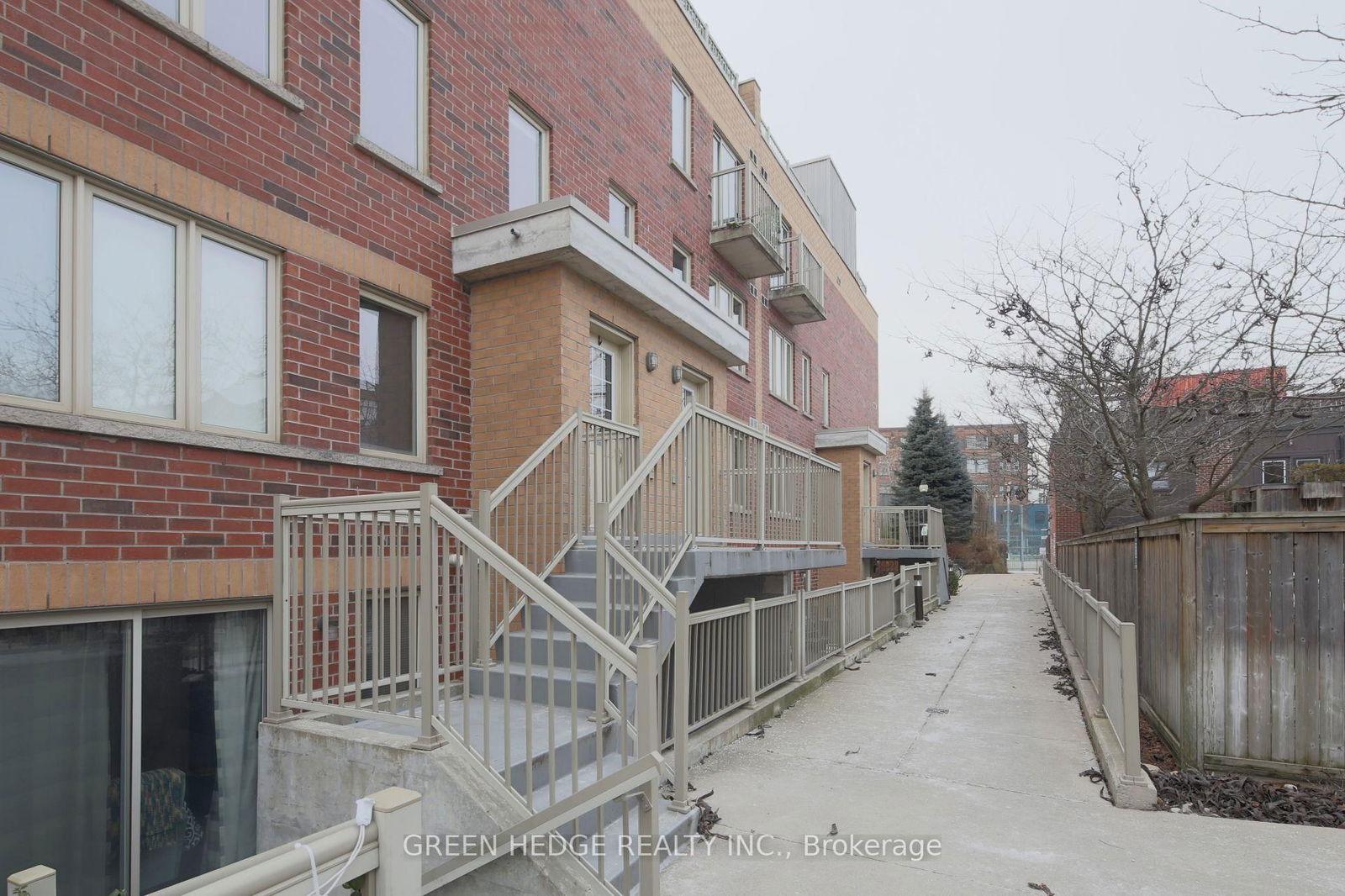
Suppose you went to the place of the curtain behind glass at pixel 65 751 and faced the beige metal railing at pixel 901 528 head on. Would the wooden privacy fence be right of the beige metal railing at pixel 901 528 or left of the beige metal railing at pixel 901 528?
right

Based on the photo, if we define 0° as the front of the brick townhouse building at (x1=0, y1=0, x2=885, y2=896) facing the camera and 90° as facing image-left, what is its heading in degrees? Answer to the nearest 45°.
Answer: approximately 315°

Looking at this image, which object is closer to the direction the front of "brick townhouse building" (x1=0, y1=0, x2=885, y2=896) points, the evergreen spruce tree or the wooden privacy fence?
the wooden privacy fence

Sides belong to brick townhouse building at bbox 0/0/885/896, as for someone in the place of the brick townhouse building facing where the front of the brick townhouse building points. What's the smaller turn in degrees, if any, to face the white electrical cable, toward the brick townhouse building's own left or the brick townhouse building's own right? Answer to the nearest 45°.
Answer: approximately 45° to the brick townhouse building's own right
